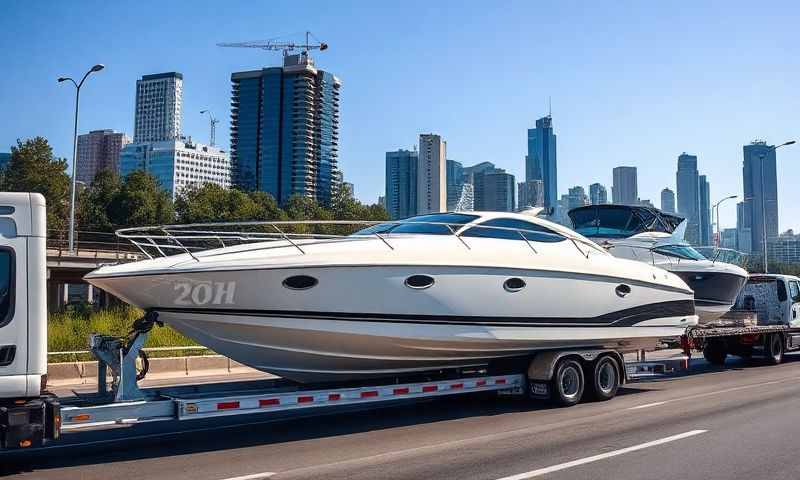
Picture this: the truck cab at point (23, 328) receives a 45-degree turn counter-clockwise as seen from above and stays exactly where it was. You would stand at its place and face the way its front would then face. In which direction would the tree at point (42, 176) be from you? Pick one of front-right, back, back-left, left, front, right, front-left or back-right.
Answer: back-right

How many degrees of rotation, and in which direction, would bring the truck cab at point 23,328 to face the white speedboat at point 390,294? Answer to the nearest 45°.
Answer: approximately 180°

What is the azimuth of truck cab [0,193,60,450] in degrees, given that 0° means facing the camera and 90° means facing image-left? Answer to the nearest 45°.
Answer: approximately 90°

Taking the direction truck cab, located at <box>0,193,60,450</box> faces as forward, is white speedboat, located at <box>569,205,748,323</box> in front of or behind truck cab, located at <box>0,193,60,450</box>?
behind
